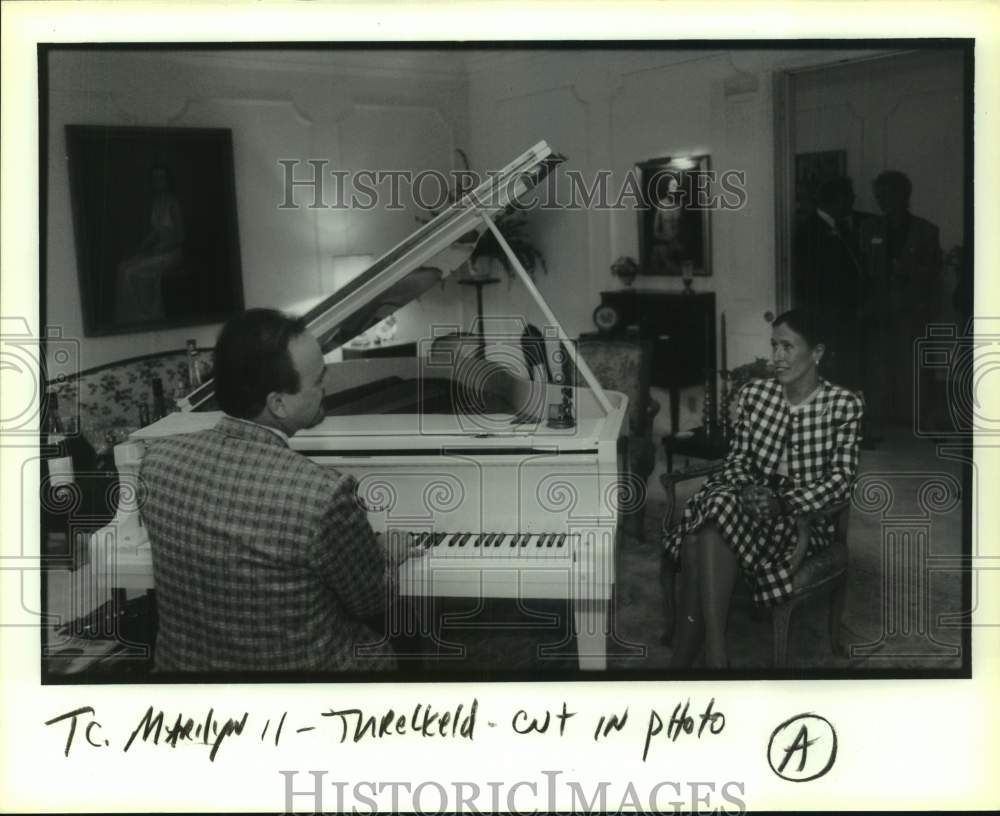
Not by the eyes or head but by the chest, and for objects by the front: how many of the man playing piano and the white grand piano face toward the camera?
1

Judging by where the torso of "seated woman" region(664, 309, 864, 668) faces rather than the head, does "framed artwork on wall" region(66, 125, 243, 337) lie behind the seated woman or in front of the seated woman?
in front

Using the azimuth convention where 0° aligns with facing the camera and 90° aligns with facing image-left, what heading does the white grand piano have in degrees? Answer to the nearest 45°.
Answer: approximately 0°

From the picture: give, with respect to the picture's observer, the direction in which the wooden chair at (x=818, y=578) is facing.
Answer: facing the viewer and to the left of the viewer

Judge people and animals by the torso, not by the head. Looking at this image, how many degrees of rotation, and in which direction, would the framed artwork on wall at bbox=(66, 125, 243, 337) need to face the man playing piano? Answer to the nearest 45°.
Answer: approximately 45° to its right

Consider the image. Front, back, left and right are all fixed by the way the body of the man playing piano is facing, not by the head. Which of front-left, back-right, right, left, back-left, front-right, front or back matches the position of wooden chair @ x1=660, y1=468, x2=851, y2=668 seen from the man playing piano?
front-right

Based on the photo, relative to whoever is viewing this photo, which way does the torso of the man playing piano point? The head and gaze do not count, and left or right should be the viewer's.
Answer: facing away from the viewer and to the right of the viewer

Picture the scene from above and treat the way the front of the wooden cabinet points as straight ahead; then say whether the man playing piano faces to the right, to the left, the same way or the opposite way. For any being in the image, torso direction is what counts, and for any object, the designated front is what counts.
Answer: the opposite way

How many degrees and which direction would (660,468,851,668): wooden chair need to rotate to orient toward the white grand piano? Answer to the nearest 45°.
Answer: approximately 45° to its right

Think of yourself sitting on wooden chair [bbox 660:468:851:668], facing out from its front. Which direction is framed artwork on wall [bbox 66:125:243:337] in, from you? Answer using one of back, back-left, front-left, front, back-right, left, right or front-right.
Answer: front-right

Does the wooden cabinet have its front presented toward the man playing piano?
yes
